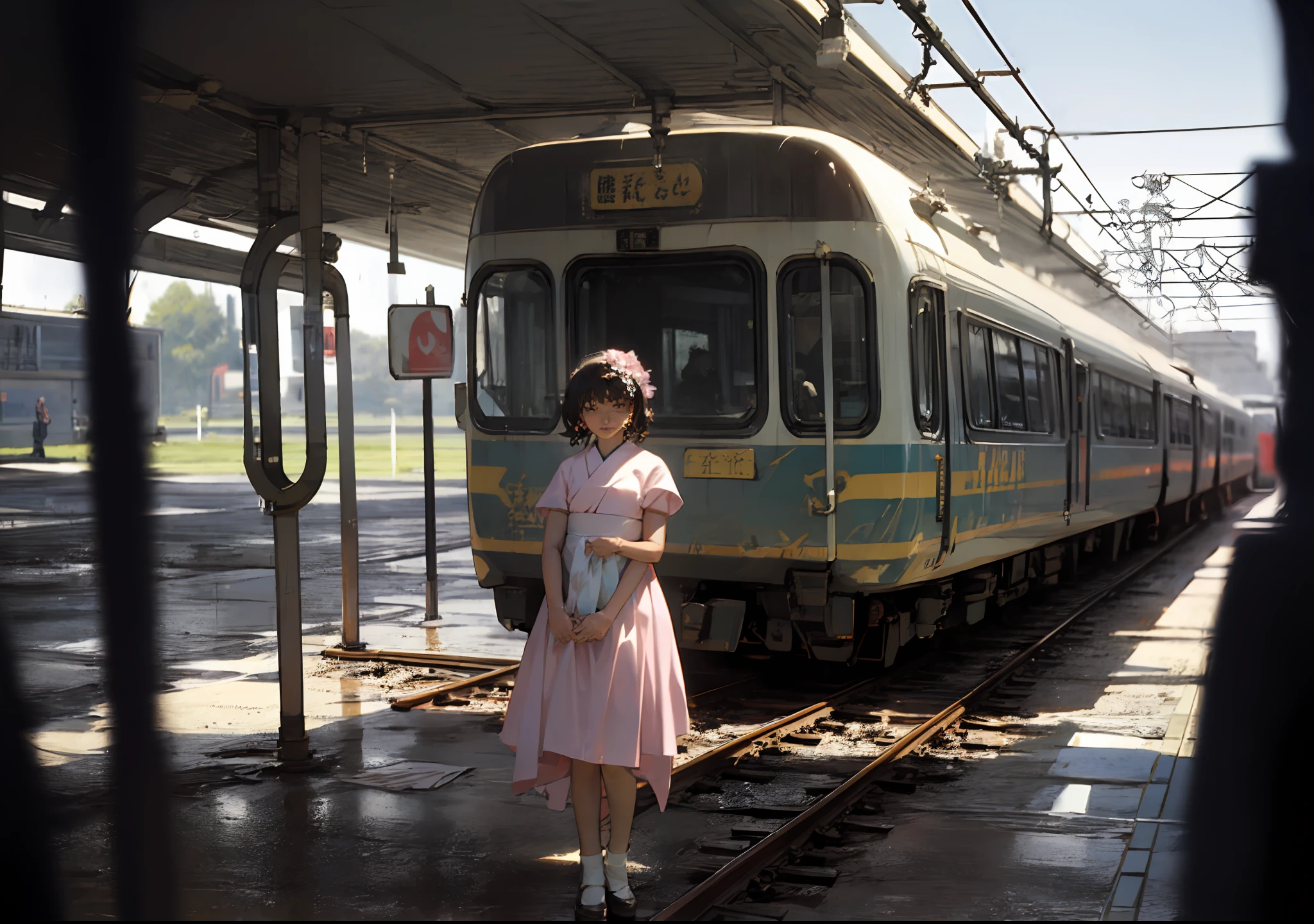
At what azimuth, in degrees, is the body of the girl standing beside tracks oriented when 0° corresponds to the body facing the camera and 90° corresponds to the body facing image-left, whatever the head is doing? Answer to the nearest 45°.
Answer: approximately 0°

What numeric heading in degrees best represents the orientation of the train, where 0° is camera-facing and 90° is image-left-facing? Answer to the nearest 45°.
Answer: approximately 45°

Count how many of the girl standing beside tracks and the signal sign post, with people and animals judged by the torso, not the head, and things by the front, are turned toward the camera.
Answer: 2

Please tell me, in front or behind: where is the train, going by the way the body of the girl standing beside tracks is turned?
behind

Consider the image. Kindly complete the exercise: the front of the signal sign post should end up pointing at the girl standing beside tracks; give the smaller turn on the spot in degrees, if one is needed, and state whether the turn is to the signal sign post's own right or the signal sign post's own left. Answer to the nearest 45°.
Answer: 0° — it already faces them

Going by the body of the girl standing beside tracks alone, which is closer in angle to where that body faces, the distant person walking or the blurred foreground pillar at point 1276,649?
the blurred foreground pillar

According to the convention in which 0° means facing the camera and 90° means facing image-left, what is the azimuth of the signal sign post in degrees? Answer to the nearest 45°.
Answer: approximately 0°
